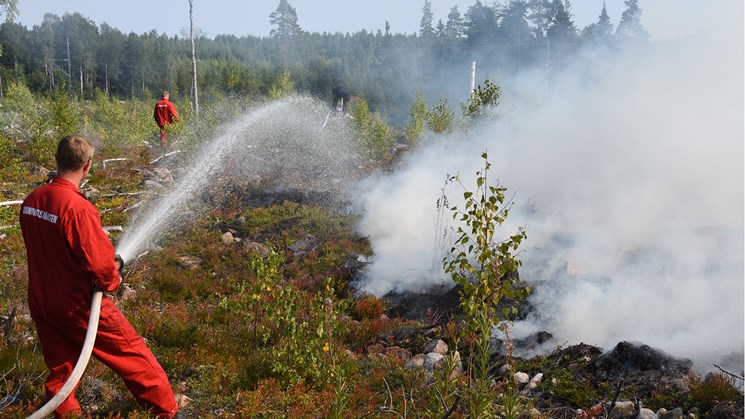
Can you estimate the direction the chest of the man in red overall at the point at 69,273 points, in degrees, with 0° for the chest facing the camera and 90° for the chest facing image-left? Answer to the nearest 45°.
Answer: approximately 225°

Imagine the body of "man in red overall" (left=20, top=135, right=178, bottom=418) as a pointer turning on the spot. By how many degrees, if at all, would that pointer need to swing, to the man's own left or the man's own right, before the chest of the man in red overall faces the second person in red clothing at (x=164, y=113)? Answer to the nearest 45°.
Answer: approximately 45° to the man's own left

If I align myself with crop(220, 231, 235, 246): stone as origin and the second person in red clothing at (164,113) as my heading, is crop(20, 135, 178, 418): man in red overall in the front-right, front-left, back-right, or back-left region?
back-left

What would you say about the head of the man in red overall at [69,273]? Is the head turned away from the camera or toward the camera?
away from the camera

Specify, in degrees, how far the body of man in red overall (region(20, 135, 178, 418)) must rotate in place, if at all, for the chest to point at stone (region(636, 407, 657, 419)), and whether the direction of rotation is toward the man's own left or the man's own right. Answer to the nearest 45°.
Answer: approximately 45° to the man's own right
